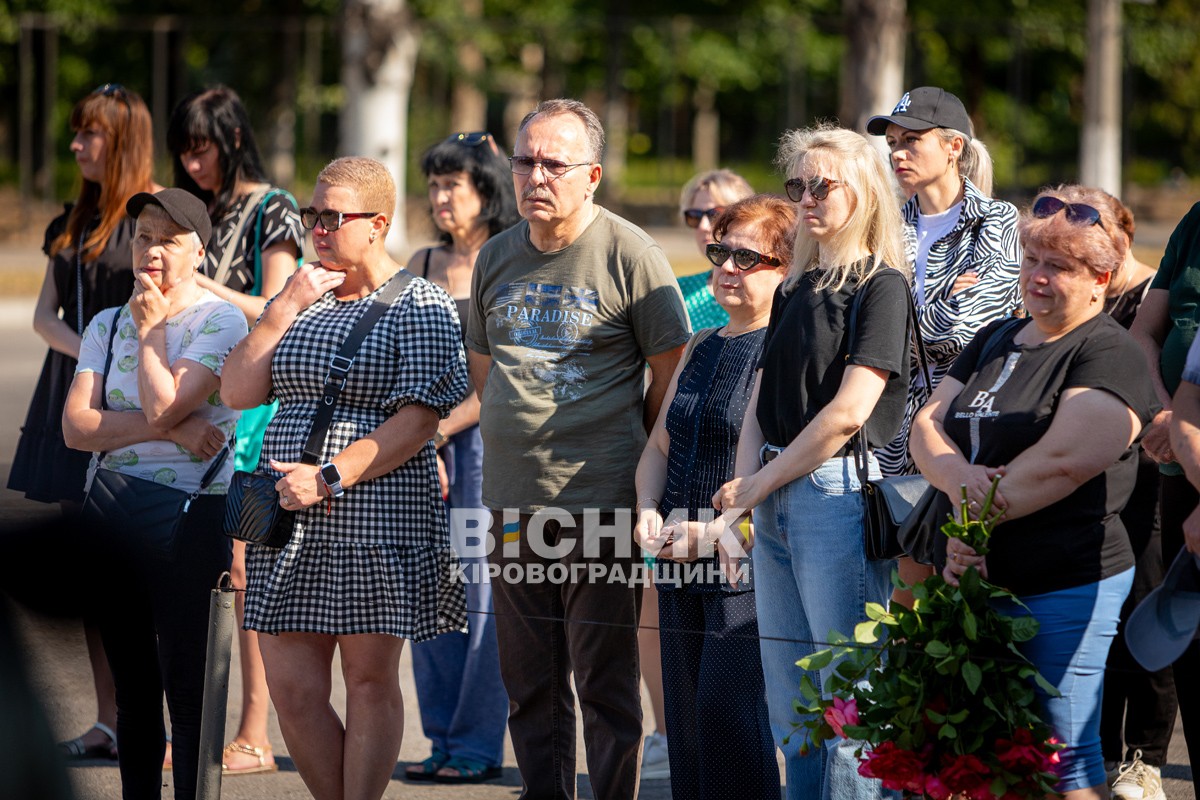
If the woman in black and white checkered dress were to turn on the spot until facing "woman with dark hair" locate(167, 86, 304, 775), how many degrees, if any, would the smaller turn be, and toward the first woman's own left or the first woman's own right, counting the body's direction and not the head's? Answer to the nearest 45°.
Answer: approximately 135° to the first woman's own right

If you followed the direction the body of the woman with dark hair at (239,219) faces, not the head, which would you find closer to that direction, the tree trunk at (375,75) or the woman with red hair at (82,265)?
the woman with red hair

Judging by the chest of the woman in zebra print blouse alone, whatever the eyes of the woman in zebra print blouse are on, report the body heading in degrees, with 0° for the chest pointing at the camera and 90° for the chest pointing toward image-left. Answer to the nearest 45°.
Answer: approximately 45°

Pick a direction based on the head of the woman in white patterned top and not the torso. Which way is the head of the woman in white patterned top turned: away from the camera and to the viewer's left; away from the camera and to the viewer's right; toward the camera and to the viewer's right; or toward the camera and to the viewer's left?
toward the camera and to the viewer's left

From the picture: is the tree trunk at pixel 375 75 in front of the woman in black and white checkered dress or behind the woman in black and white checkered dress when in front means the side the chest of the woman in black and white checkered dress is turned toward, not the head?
behind

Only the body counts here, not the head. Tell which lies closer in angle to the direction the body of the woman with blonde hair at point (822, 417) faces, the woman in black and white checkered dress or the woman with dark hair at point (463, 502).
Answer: the woman in black and white checkered dress

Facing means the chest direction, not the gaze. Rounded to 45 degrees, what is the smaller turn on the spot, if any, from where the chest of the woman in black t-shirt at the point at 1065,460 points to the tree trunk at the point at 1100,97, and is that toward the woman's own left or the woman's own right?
approximately 135° to the woman's own right

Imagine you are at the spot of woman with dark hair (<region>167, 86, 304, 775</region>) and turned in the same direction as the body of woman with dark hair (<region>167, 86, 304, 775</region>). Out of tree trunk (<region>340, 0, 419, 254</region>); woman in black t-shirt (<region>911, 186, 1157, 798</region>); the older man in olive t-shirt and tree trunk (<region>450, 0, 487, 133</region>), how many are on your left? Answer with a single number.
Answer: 2

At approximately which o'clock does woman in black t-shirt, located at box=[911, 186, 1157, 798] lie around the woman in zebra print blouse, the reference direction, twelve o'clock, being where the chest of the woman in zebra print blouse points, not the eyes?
The woman in black t-shirt is roughly at 10 o'clock from the woman in zebra print blouse.

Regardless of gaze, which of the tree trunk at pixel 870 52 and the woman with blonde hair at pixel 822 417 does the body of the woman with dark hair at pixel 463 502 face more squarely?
the woman with blonde hair

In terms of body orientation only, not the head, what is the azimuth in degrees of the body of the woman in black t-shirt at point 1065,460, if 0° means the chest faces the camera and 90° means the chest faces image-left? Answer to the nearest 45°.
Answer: approximately 45°

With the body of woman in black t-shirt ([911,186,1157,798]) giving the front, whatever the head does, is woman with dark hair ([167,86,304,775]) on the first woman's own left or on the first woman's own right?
on the first woman's own right

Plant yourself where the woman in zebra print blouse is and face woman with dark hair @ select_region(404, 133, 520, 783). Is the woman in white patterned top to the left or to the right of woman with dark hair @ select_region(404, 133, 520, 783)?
left
